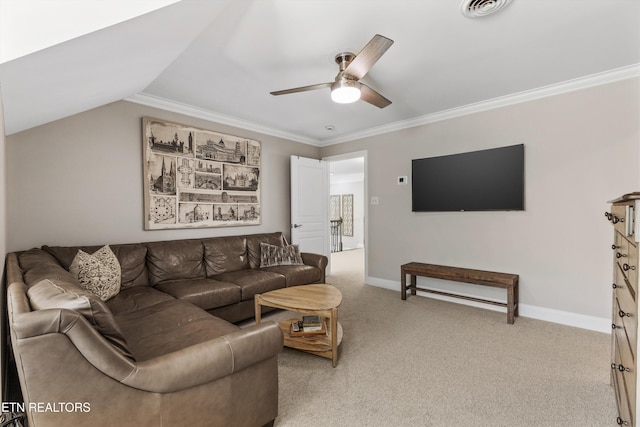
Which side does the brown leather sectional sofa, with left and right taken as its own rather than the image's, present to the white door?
left

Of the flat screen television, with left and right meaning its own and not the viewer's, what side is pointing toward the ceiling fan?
front

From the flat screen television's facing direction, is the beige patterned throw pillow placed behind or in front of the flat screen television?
in front

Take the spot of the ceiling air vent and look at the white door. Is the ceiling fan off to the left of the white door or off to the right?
left

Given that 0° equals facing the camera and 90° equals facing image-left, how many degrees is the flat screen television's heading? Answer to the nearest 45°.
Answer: approximately 45°

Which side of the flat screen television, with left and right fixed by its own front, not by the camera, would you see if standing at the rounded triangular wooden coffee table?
front

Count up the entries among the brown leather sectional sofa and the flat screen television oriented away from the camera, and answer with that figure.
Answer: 0

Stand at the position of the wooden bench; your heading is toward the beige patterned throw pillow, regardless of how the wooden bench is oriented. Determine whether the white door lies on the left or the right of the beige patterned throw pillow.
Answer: right

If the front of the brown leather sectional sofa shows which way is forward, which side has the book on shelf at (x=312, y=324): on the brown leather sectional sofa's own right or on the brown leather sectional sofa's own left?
on the brown leather sectional sofa's own left
